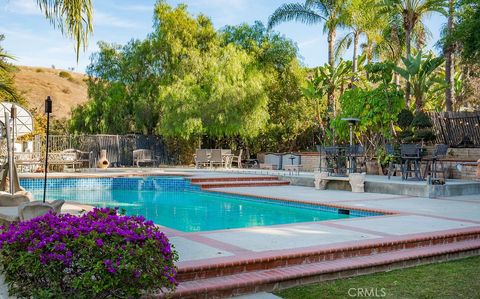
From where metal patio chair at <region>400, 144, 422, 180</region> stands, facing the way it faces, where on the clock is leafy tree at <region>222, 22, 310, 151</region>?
The leafy tree is roughly at 11 o'clock from the metal patio chair.

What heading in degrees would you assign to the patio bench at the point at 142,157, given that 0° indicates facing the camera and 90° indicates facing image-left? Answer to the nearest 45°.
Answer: approximately 315°

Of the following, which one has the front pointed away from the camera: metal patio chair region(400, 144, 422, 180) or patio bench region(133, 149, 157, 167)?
the metal patio chair

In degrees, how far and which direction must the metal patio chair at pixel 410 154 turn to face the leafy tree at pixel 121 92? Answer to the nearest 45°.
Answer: approximately 45° to its left

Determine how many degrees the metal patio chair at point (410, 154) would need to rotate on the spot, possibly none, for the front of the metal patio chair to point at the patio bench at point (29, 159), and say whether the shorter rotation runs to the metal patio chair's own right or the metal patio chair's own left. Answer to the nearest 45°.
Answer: approximately 90° to the metal patio chair's own left

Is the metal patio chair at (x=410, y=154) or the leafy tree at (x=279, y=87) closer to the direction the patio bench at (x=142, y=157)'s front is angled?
the metal patio chair

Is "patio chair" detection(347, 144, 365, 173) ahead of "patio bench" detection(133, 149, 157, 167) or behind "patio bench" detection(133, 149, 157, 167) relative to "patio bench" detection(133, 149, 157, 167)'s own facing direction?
ahead

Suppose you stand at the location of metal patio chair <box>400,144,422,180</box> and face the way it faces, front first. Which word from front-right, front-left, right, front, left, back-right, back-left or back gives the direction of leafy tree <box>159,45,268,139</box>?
front-left

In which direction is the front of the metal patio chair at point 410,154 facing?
away from the camera

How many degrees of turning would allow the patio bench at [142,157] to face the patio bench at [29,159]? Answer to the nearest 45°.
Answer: approximately 90° to its right

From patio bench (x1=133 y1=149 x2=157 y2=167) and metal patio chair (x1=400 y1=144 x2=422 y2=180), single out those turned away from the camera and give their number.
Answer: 1

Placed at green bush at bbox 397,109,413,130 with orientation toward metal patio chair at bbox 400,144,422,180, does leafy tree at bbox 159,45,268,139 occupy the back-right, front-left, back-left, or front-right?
back-right

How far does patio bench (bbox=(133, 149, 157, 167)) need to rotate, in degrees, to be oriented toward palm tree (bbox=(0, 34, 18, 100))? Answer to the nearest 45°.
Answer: approximately 45° to its right
